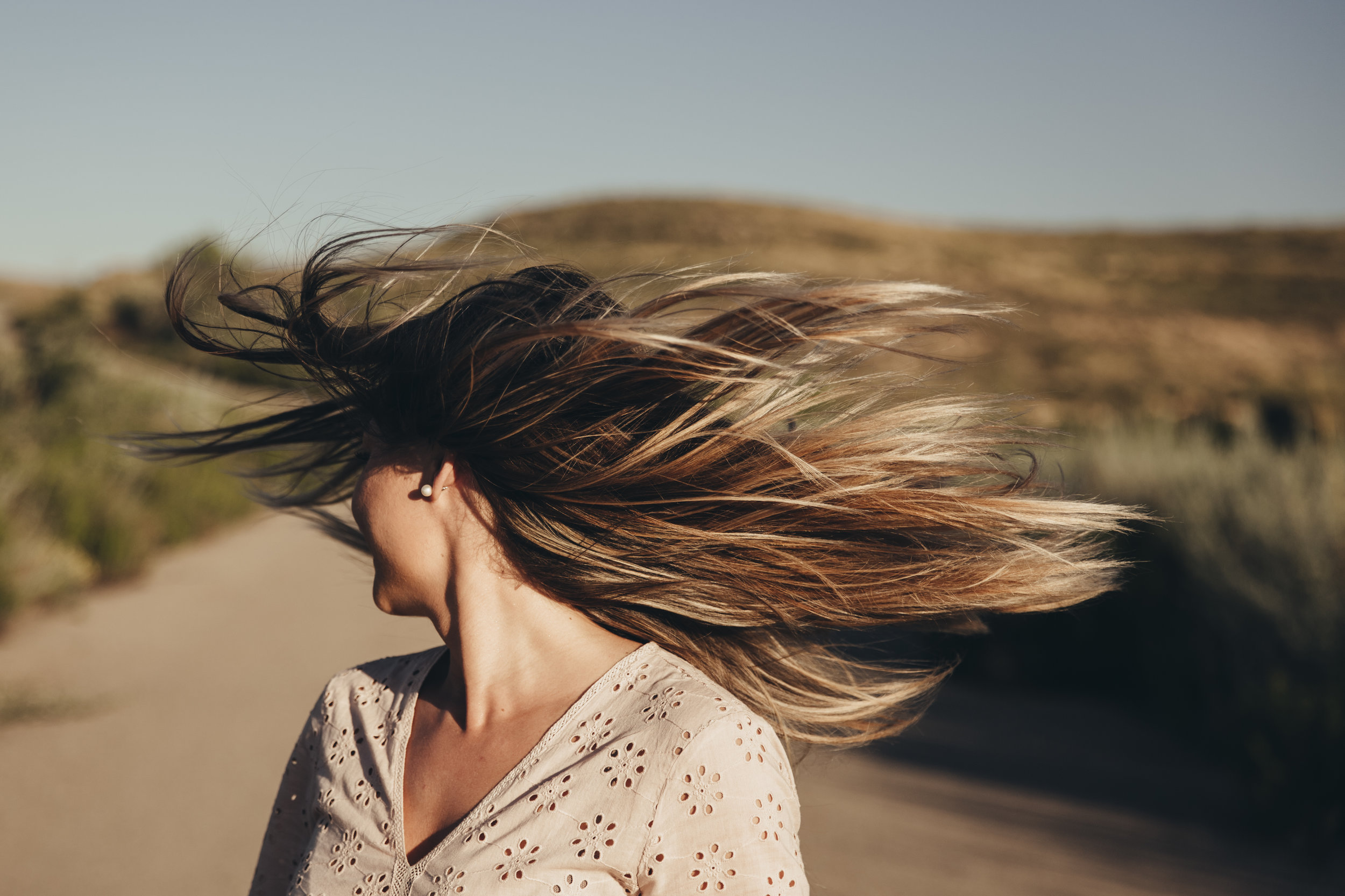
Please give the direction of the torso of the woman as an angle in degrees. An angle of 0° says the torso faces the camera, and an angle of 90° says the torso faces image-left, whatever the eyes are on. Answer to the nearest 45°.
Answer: approximately 45°
